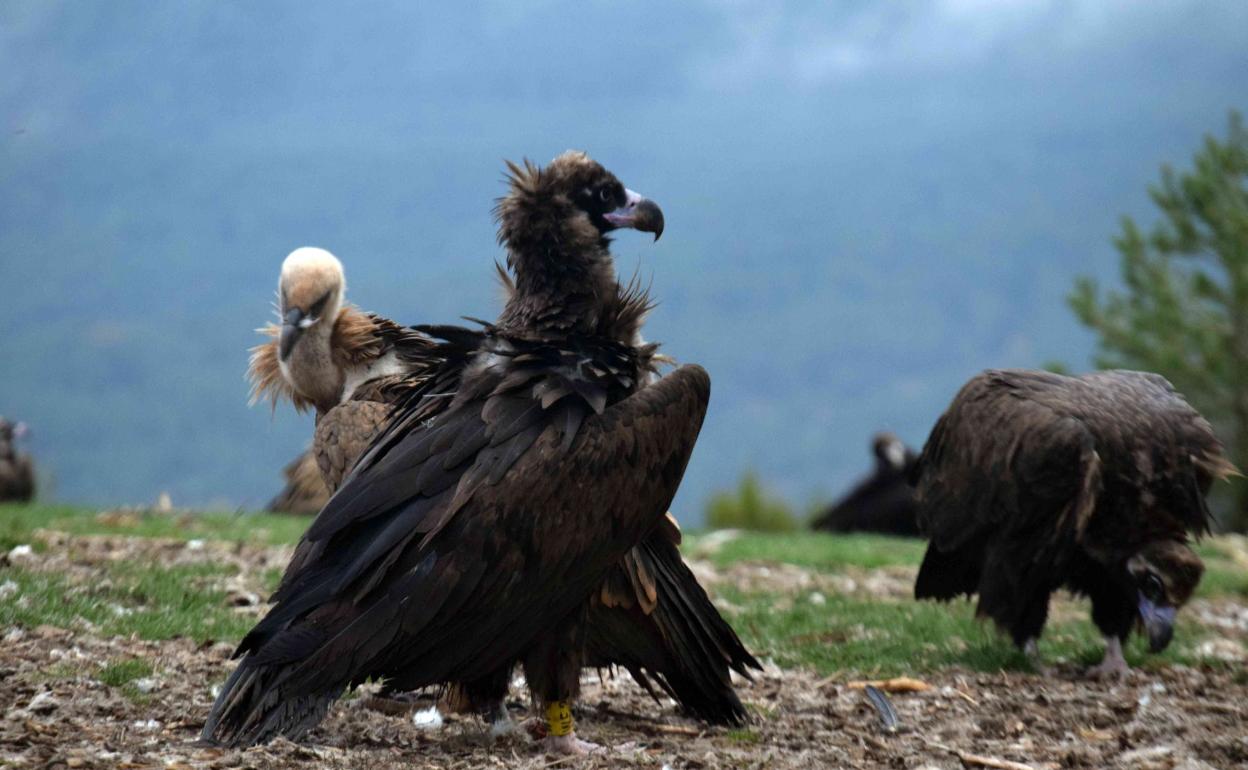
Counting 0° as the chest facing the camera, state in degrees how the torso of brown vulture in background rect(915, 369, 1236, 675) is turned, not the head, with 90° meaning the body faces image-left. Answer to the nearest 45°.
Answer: approximately 315°

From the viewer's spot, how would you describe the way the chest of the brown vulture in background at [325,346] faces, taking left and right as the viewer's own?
facing the viewer and to the left of the viewer

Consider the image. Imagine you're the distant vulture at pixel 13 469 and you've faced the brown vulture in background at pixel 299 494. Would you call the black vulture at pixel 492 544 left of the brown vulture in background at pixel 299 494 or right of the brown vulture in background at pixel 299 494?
right

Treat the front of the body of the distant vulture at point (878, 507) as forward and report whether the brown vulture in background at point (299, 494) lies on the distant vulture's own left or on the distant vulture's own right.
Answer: on the distant vulture's own right

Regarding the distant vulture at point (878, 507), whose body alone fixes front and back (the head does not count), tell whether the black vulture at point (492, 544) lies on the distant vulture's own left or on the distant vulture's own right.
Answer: on the distant vulture's own right

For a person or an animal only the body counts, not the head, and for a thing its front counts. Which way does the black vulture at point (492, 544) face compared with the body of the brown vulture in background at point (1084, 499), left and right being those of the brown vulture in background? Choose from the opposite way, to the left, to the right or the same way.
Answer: to the left

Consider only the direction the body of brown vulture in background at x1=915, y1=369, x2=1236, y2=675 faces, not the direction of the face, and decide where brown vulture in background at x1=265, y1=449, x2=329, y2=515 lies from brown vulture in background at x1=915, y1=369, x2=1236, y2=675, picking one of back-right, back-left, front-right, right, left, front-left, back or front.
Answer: back

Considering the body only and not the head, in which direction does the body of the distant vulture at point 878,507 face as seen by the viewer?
to the viewer's right

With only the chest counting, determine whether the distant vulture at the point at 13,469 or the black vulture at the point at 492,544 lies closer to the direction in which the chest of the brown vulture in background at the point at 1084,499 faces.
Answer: the black vulture

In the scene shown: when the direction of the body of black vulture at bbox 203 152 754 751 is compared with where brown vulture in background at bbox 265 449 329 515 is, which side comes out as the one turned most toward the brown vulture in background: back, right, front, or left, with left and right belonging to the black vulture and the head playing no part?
left
